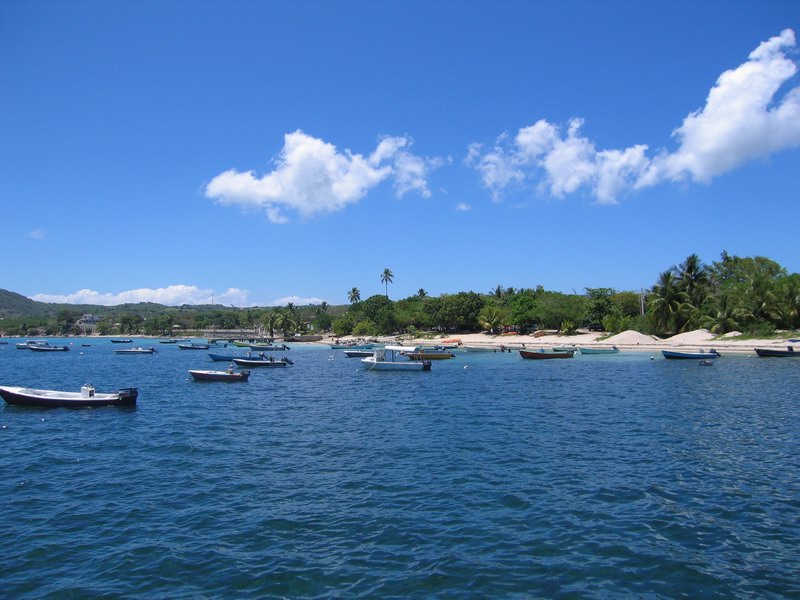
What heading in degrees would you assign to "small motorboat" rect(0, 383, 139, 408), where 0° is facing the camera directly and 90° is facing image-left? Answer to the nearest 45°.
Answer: approximately 90°
